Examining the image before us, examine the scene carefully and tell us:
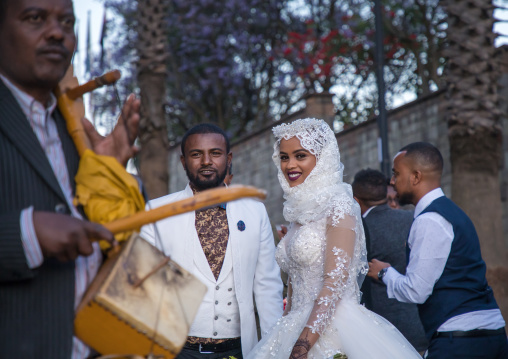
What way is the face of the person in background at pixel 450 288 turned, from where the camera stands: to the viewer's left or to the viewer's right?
to the viewer's left

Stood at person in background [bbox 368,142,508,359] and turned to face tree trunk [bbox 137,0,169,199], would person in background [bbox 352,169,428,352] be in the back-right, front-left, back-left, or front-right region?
front-right

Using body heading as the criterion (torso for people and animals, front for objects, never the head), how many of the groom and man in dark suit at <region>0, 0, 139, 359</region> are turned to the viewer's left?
0

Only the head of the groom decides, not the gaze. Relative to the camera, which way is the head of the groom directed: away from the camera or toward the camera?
toward the camera

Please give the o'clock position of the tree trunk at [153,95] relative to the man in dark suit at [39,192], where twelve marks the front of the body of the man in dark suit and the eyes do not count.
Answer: The tree trunk is roughly at 8 o'clock from the man in dark suit.

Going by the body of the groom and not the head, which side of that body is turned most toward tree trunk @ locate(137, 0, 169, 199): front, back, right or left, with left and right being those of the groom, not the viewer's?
back

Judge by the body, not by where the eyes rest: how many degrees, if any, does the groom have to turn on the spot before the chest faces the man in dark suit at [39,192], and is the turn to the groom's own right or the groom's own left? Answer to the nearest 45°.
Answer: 0° — they already face them

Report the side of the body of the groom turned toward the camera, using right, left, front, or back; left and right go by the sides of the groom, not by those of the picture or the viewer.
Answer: front

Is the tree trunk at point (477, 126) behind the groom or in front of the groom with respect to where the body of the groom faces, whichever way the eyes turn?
behind

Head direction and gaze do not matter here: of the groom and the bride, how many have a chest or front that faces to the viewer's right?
0

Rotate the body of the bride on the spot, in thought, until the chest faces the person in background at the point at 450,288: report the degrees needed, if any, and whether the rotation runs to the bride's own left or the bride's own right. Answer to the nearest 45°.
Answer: approximately 135° to the bride's own left

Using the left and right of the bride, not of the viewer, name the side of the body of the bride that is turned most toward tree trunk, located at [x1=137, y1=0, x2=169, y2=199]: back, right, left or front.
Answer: right

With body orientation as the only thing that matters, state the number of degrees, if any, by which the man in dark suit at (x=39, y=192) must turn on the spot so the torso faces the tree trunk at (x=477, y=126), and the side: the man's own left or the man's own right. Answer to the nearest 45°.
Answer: approximately 90° to the man's own left
